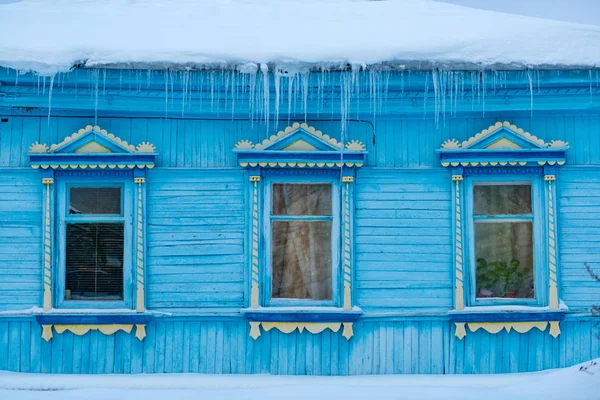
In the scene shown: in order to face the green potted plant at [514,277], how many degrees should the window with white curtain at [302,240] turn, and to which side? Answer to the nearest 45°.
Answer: approximately 90° to its left

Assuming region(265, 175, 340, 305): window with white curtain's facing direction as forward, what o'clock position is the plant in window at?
The plant in window is roughly at 9 o'clock from the window with white curtain.

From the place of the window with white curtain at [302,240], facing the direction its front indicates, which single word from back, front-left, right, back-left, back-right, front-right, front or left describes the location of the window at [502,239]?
left

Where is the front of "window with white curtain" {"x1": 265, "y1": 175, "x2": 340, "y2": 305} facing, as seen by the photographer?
facing the viewer

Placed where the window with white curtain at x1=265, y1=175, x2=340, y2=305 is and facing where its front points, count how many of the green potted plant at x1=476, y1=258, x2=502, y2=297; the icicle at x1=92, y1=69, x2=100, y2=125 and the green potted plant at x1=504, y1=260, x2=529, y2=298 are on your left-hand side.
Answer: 2

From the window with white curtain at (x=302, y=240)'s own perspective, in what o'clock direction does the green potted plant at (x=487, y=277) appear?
The green potted plant is roughly at 9 o'clock from the window with white curtain.

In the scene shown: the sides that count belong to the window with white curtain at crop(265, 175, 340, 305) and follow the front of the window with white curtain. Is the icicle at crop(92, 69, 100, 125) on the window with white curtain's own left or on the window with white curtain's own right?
on the window with white curtain's own right
